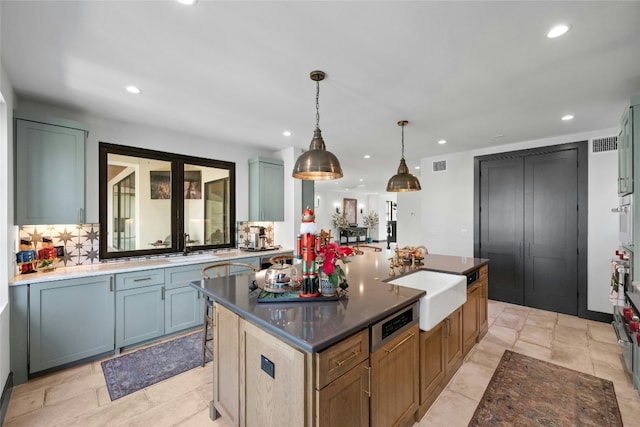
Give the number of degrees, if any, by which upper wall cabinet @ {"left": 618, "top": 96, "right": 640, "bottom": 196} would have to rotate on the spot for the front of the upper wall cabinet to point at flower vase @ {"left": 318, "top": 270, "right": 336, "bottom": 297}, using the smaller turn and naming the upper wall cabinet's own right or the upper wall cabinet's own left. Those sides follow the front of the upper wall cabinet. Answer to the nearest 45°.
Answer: approximately 45° to the upper wall cabinet's own left

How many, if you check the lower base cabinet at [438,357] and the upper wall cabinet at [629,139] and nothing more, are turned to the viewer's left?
1

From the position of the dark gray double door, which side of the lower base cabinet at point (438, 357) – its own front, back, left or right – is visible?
left

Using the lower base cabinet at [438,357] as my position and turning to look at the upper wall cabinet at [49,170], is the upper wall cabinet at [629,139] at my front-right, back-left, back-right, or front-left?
back-right

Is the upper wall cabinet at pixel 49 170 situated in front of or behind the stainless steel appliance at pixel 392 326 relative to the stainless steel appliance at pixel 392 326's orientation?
behind

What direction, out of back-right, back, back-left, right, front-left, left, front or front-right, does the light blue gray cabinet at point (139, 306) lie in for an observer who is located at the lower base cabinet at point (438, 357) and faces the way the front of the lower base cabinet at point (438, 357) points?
back-right

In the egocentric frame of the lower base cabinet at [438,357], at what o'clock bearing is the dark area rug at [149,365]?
The dark area rug is roughly at 4 o'clock from the lower base cabinet.

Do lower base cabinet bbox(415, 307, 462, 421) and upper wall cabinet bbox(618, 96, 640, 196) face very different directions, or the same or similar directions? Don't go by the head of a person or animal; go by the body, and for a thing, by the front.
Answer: very different directions

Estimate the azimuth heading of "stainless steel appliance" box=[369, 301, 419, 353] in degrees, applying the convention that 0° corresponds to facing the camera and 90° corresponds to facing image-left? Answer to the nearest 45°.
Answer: approximately 315°

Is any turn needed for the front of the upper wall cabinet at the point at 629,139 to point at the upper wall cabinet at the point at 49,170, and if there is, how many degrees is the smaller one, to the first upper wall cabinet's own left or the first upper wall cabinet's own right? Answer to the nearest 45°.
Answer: approximately 45° to the first upper wall cabinet's own left

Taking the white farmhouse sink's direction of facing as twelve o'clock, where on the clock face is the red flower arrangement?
The red flower arrangement is roughly at 3 o'clock from the white farmhouse sink.

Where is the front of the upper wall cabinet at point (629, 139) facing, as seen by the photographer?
facing to the left of the viewer
